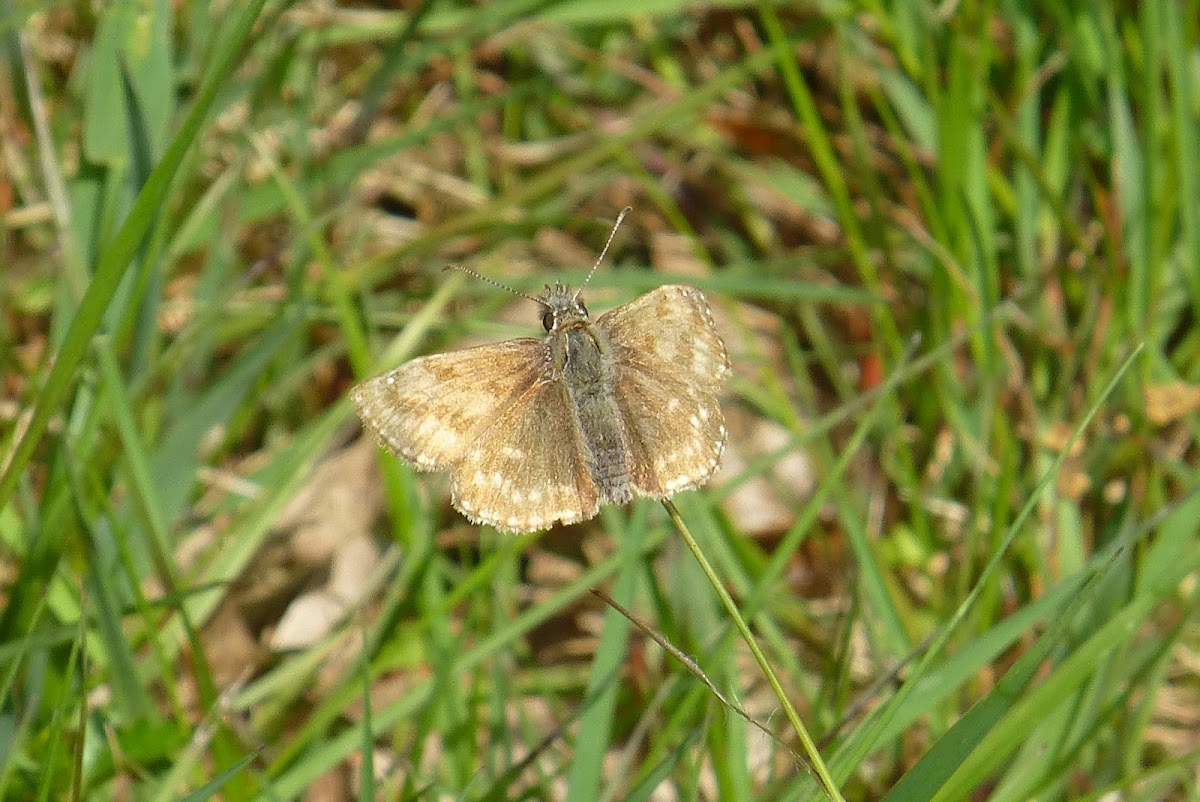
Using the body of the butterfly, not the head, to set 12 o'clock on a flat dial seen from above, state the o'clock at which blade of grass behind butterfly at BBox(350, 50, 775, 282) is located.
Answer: The blade of grass behind butterfly is roughly at 12 o'clock from the butterfly.

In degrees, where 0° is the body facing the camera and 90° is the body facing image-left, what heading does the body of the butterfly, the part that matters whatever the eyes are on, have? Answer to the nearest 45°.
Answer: approximately 180°

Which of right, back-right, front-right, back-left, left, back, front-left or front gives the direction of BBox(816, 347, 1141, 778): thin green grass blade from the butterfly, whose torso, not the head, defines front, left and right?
back-right
